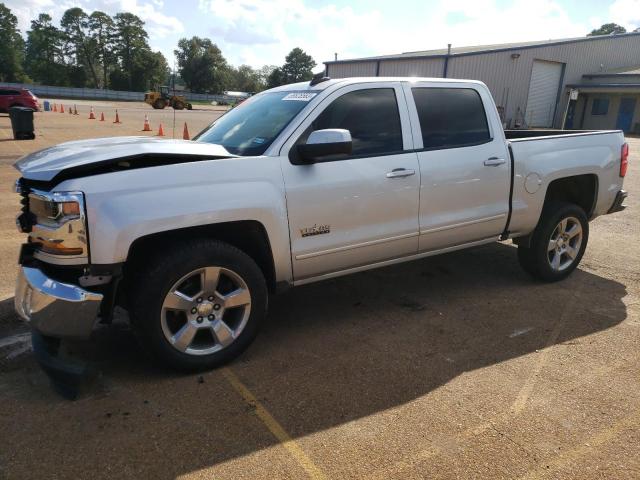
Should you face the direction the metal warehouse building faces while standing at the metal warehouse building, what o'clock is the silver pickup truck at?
The silver pickup truck is roughly at 11 o'clock from the metal warehouse building.

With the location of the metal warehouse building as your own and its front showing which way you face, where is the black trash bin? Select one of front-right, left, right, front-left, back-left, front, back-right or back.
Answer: front

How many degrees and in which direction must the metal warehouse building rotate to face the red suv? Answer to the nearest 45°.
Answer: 0° — it already faces it

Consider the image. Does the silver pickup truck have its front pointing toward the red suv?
no

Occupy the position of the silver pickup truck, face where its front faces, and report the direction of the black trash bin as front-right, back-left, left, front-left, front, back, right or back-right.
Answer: right

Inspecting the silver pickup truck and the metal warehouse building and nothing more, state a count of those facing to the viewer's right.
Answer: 0

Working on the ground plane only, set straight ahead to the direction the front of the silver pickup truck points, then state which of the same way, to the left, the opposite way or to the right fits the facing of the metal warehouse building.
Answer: the same way

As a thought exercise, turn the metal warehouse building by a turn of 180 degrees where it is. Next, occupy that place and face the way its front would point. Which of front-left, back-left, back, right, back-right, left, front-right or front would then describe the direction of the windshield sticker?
back-right

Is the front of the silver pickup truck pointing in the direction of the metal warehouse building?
no

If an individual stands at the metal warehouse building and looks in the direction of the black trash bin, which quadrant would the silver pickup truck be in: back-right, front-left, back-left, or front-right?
front-left

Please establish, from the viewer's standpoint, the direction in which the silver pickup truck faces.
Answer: facing the viewer and to the left of the viewer

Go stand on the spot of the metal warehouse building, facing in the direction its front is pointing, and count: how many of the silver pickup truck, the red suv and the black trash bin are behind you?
0

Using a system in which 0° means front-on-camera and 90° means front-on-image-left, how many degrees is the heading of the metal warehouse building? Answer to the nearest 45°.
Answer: approximately 45°
